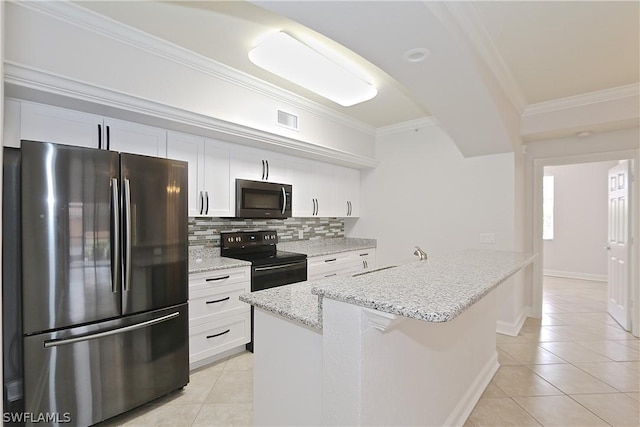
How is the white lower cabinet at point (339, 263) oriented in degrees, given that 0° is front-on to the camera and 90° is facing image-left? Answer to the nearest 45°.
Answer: approximately 315°

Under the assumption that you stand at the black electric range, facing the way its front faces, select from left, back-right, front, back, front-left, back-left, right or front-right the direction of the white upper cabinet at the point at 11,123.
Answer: right

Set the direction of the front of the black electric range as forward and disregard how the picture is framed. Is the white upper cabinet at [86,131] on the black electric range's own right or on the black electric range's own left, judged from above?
on the black electric range's own right

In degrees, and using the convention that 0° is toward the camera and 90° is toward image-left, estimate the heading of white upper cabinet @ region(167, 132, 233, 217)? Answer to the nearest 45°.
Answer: approximately 315°

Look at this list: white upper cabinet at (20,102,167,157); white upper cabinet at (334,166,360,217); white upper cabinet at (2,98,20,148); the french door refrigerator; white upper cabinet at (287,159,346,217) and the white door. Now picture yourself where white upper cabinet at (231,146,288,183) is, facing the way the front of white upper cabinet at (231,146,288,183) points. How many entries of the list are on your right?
3

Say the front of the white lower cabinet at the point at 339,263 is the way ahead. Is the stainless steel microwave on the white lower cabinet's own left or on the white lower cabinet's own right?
on the white lower cabinet's own right

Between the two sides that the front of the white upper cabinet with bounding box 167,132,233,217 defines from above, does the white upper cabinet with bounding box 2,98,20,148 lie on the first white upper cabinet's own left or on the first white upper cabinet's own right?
on the first white upper cabinet's own right

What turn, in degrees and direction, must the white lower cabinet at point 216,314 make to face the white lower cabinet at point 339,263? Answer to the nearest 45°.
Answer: approximately 90° to its left

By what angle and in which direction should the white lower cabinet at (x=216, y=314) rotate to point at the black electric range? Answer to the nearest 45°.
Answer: approximately 90° to its left

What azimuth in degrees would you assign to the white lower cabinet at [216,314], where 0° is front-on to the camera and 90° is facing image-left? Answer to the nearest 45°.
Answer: approximately 315°

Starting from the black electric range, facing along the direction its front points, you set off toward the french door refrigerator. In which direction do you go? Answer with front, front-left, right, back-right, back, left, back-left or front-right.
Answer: right
